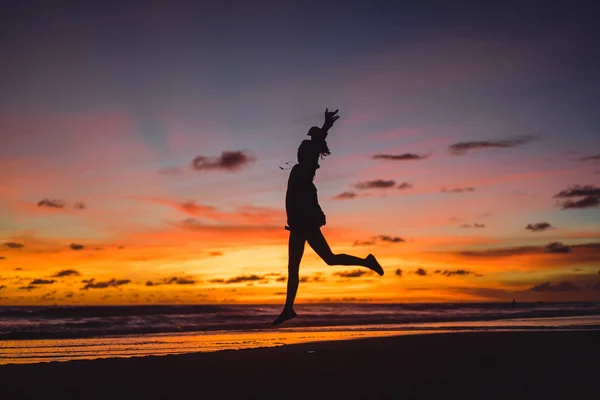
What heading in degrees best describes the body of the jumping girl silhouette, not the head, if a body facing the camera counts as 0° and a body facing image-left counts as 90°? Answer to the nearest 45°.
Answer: approximately 90°
